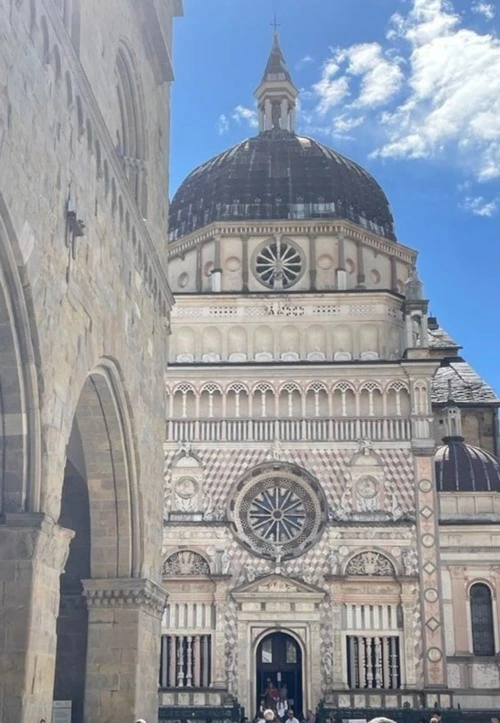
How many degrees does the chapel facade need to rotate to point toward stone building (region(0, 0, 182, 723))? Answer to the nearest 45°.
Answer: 0° — it already faces it

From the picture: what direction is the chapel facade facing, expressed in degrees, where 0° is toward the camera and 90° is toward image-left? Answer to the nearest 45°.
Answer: approximately 0°
